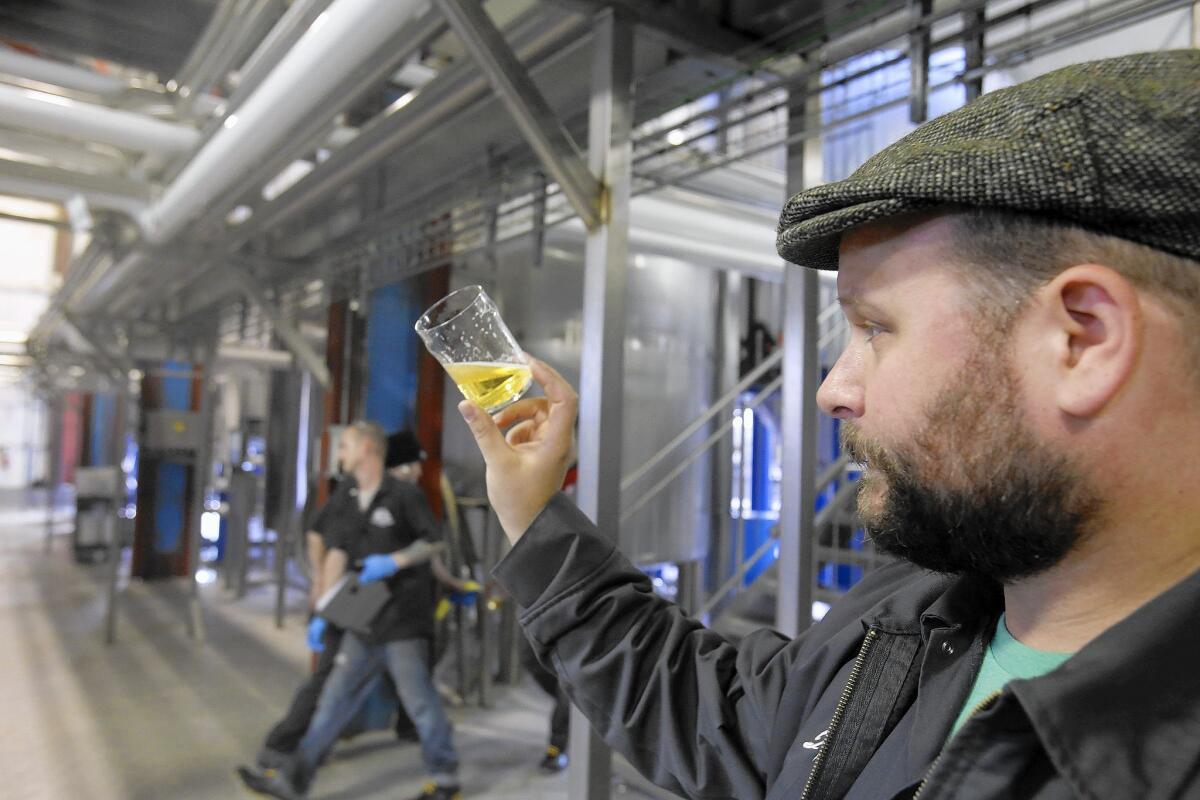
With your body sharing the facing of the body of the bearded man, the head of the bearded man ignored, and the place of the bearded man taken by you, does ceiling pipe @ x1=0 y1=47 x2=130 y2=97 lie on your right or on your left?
on your right

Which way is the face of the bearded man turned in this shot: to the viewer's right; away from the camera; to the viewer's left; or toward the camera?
to the viewer's left

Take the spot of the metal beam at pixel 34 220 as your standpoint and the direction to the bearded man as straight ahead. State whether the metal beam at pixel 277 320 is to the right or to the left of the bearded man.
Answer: left

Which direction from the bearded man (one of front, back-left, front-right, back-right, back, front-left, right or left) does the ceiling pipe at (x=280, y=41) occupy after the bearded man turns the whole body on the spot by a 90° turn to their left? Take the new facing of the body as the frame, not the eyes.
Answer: back

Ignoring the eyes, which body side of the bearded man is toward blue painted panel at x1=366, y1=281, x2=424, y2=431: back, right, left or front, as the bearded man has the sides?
right

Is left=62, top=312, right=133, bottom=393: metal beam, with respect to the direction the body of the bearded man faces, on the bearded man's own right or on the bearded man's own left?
on the bearded man's own right

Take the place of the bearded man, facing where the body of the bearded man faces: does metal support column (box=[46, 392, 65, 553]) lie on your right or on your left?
on your right

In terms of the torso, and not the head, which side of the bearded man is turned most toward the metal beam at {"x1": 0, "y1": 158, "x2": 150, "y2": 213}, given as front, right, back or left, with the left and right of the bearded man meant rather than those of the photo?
right

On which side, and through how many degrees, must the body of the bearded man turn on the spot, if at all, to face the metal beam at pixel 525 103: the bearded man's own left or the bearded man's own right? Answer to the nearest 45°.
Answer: approximately 90° to the bearded man's own right

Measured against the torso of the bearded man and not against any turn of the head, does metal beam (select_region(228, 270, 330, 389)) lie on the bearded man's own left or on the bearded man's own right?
on the bearded man's own right

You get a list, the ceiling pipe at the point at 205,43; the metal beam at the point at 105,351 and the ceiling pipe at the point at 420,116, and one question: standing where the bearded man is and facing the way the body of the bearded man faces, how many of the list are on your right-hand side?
3

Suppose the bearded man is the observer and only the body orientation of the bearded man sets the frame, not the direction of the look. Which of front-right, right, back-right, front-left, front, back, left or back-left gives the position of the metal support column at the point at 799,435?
back-right

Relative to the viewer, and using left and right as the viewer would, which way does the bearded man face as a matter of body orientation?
facing the viewer and to the left of the viewer

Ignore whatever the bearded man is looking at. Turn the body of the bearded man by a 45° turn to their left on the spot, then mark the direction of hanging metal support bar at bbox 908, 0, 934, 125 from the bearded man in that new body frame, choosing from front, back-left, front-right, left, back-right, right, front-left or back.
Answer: back
